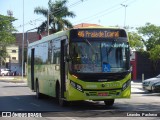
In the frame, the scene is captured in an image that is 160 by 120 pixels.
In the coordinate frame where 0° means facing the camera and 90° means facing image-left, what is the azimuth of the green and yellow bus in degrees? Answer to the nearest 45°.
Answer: approximately 315°
